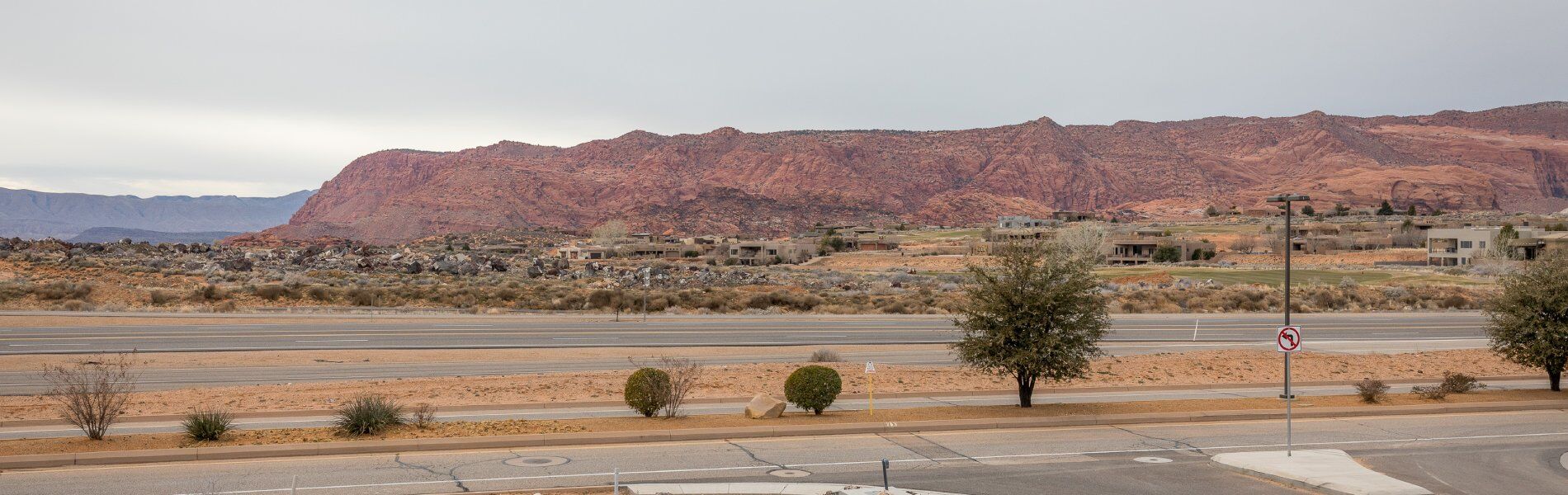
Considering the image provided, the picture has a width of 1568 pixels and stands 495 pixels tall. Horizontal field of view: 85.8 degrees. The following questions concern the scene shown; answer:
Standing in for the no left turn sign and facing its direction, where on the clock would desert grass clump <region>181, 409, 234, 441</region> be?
The desert grass clump is roughly at 2 o'clock from the no left turn sign.

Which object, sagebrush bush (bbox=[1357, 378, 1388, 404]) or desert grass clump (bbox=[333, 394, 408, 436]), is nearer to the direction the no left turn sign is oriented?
the desert grass clump

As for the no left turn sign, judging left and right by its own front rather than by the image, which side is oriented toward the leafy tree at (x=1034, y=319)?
right

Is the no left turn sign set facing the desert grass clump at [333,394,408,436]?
no

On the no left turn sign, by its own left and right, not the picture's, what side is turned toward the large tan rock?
right

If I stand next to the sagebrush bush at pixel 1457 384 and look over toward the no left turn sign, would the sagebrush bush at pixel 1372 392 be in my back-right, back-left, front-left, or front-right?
front-right

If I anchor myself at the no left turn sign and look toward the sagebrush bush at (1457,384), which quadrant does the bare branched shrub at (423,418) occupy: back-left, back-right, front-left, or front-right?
back-left

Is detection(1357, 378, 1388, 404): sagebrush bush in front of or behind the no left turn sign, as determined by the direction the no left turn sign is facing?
behind

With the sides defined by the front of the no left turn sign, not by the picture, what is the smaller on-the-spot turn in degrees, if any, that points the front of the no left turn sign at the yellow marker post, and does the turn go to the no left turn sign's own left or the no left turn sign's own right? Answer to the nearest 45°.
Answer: approximately 90° to the no left turn sign's own right

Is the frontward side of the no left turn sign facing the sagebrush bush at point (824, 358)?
no

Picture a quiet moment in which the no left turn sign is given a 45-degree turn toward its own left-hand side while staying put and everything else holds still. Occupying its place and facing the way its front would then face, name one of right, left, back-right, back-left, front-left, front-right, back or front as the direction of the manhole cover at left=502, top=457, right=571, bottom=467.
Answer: right

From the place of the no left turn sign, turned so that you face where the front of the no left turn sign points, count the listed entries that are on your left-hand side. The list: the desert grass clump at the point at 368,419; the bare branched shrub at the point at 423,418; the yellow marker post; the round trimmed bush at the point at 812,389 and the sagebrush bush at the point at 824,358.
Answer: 0

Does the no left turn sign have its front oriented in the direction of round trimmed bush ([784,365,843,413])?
no

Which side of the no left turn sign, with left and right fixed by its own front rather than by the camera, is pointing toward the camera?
front

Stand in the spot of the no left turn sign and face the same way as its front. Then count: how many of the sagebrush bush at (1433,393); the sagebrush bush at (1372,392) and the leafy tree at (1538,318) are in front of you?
0
